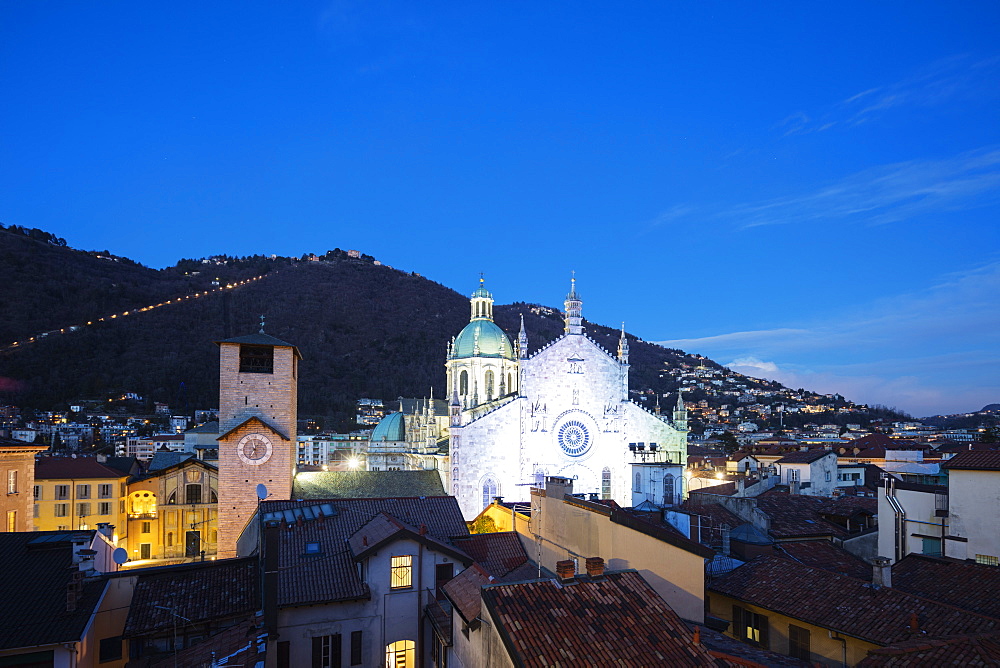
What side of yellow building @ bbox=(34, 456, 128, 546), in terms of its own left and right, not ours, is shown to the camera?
front

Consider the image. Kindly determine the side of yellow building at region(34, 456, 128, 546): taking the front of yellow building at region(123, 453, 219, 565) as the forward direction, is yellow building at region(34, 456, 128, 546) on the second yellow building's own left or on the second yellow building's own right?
on the second yellow building's own right

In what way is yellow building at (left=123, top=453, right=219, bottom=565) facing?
toward the camera

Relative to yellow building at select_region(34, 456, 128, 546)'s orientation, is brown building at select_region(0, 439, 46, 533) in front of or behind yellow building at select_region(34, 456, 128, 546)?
in front

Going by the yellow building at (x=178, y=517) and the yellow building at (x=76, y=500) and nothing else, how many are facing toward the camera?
2

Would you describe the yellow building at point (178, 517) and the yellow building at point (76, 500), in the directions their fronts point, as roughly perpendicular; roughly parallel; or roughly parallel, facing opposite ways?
roughly parallel

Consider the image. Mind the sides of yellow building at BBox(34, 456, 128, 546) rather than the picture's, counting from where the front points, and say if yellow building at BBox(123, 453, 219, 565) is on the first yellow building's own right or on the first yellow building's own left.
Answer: on the first yellow building's own left
